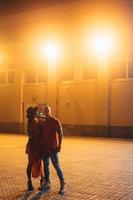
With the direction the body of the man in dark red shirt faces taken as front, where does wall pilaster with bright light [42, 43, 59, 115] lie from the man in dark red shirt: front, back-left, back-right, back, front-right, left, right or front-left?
back-right

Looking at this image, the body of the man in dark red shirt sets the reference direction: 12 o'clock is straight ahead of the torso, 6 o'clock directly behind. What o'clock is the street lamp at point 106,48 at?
The street lamp is roughly at 5 o'clock from the man in dark red shirt.

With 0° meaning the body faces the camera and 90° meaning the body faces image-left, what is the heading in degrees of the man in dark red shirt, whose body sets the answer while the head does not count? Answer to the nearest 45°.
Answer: approximately 45°

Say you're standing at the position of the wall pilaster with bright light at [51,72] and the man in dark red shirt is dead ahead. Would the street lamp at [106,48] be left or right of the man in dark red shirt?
left
